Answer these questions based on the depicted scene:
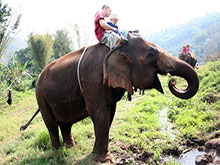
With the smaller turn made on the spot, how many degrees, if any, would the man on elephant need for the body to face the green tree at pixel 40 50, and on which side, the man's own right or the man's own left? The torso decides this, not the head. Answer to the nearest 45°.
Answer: approximately 90° to the man's own left

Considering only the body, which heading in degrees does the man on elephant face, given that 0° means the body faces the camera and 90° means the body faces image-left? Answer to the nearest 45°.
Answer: approximately 270°

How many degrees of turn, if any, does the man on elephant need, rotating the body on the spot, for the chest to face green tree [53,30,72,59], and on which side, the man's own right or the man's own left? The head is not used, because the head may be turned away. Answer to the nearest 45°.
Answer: approximately 90° to the man's own left
